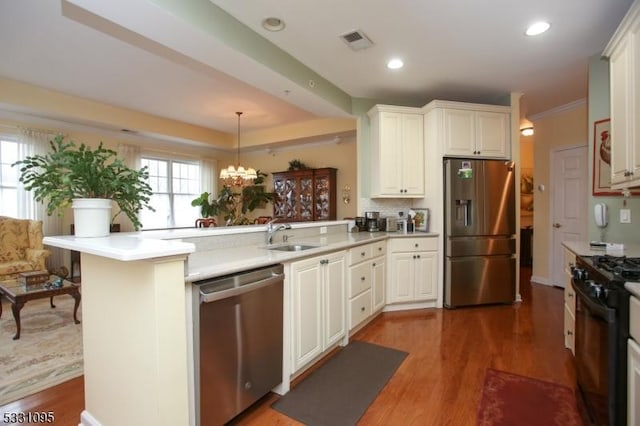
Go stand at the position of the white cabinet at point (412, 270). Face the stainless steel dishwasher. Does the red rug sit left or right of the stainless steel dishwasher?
left

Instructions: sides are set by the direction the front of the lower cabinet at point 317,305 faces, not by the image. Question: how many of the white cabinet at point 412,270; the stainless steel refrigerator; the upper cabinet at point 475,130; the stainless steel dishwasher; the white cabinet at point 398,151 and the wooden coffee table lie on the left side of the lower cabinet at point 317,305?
4

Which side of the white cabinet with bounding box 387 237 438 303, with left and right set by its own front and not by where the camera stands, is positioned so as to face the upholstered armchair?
right

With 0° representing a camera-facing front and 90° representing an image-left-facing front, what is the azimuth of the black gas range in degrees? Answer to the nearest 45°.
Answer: approximately 45°

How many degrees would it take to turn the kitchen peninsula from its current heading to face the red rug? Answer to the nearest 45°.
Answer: approximately 45° to its left

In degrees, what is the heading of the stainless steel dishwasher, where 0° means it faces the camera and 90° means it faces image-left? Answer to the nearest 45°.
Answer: approximately 315°

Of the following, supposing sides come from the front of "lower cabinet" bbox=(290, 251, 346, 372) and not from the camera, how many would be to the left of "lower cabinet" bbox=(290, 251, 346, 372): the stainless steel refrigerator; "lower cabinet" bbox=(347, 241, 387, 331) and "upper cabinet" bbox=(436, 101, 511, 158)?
3

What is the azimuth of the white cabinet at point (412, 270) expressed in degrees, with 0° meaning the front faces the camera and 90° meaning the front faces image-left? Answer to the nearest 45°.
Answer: approximately 0°

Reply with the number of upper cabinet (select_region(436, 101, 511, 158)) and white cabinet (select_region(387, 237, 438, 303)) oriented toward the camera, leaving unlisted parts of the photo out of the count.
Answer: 2

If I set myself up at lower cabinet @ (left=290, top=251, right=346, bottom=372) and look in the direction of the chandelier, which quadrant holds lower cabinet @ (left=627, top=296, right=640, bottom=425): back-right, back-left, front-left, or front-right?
back-right

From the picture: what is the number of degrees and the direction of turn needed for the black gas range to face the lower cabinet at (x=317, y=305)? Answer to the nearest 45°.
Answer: approximately 45° to its right

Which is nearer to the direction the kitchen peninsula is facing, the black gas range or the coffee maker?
the black gas range
